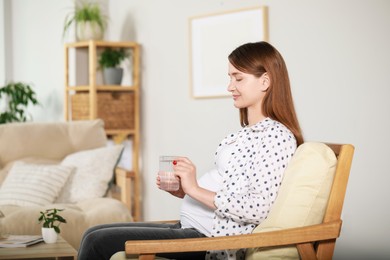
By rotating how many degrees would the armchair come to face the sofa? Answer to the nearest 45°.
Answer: approximately 45° to its right

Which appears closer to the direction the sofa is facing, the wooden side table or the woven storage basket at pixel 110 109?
the wooden side table

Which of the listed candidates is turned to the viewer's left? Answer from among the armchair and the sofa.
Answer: the armchair

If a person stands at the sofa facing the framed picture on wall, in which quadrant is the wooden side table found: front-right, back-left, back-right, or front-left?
back-right

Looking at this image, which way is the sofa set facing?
toward the camera

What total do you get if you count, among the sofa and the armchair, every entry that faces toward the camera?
1

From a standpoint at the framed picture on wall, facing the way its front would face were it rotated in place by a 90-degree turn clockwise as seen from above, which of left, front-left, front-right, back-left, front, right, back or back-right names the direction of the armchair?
back-left

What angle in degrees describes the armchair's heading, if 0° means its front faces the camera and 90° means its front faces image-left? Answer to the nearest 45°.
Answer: approximately 90°

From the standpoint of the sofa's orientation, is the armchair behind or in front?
in front

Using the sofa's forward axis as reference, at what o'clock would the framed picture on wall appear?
The framed picture on wall is roughly at 8 o'clock from the sofa.

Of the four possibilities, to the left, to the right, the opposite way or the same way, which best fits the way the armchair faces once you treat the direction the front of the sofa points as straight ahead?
to the right

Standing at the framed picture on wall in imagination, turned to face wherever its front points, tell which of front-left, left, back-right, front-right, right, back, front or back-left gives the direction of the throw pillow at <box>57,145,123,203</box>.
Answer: front

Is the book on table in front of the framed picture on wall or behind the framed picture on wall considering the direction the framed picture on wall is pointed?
in front
